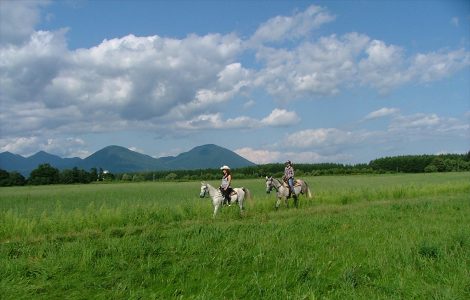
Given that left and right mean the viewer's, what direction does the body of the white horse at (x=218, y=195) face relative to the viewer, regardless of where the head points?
facing the viewer and to the left of the viewer

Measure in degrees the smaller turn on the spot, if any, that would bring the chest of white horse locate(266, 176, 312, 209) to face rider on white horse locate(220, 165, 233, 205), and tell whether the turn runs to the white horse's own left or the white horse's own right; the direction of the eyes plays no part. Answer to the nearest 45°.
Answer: approximately 45° to the white horse's own left

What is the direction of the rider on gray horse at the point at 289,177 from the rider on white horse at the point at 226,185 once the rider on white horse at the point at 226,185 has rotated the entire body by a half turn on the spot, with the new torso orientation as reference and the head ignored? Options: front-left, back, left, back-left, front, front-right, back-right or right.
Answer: front

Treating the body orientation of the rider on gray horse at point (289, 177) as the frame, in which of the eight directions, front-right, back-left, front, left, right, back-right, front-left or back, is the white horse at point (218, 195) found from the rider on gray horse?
front

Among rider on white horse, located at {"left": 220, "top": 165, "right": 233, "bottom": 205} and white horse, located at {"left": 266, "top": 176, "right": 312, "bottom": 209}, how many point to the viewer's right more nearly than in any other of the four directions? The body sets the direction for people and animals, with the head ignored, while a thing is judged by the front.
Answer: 0

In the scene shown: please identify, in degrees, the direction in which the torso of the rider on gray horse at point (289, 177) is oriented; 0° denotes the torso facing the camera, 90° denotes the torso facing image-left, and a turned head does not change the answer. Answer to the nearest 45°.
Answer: approximately 45°

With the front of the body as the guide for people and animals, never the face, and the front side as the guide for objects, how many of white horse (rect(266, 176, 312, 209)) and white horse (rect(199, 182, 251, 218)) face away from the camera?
0

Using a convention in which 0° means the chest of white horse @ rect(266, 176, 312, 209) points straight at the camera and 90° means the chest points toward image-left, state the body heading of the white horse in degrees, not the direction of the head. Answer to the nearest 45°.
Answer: approximately 90°

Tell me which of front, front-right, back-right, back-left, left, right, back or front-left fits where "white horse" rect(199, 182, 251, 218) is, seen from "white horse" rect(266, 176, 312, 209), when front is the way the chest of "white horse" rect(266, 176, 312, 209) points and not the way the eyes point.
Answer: front-left
